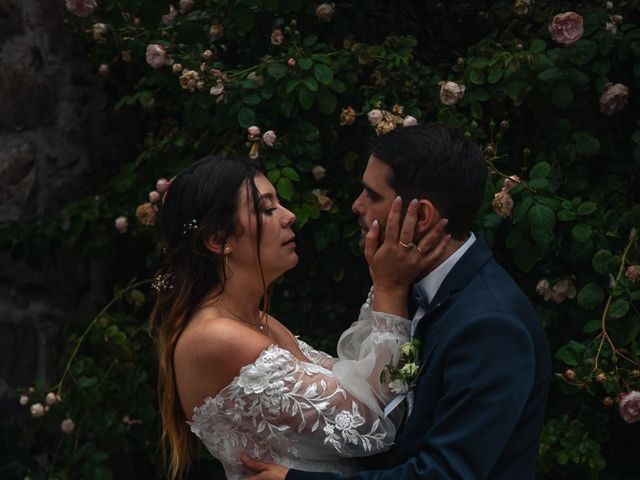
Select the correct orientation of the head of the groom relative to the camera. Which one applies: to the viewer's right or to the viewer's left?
to the viewer's left

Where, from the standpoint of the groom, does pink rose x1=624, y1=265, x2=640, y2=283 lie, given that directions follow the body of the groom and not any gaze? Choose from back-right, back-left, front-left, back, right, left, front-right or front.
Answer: back-right

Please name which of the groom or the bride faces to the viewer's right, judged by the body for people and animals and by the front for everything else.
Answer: the bride

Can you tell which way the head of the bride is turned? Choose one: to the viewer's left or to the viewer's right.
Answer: to the viewer's right

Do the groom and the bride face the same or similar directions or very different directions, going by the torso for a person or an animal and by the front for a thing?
very different directions

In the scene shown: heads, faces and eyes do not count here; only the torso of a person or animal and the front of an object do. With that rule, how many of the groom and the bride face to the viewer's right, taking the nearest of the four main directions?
1

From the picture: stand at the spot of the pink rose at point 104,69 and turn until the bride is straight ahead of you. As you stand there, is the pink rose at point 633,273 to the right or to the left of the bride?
left

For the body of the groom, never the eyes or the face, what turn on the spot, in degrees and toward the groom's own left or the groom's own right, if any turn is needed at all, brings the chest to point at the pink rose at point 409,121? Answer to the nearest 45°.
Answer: approximately 90° to the groom's own right

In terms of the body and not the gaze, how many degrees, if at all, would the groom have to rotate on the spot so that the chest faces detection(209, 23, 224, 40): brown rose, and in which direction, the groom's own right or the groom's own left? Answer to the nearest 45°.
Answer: approximately 45° to the groom's own right

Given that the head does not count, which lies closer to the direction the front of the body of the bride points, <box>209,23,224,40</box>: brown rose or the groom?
the groom

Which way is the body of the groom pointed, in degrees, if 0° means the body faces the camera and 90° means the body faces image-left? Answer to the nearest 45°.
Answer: approximately 90°

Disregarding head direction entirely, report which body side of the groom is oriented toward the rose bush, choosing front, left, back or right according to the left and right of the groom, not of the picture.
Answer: right

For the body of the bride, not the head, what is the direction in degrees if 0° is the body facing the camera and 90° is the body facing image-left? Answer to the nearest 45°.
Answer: approximately 270°
